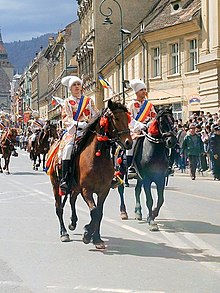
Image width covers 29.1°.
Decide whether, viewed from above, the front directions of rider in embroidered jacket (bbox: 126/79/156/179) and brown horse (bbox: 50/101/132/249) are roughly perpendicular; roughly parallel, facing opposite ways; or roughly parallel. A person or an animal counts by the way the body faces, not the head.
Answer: roughly parallel

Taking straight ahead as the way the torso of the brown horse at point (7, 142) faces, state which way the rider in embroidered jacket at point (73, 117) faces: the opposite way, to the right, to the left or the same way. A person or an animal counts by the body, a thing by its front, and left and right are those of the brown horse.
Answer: the same way

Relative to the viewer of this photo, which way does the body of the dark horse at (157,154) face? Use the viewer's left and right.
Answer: facing the viewer and to the right of the viewer

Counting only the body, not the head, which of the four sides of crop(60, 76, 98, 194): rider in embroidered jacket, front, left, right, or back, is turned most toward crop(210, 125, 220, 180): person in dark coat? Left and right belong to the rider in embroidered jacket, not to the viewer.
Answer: left

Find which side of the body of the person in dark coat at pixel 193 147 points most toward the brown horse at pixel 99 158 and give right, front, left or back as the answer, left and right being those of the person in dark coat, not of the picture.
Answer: front

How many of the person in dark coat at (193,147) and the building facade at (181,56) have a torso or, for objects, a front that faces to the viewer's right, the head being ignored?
0

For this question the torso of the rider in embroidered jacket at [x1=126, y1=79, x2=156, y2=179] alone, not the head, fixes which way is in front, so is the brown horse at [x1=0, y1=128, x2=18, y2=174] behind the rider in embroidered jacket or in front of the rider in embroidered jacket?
behind

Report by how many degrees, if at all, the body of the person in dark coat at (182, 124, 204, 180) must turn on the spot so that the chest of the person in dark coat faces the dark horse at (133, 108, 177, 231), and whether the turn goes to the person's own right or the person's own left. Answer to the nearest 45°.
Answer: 0° — they already face it

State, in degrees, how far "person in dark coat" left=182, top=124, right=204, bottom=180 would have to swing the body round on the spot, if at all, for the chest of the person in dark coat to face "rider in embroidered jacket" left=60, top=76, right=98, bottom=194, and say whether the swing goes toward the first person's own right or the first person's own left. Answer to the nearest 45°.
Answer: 0° — they already face them

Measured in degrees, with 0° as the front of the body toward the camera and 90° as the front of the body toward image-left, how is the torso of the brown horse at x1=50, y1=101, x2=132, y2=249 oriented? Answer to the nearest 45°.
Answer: approximately 315°
